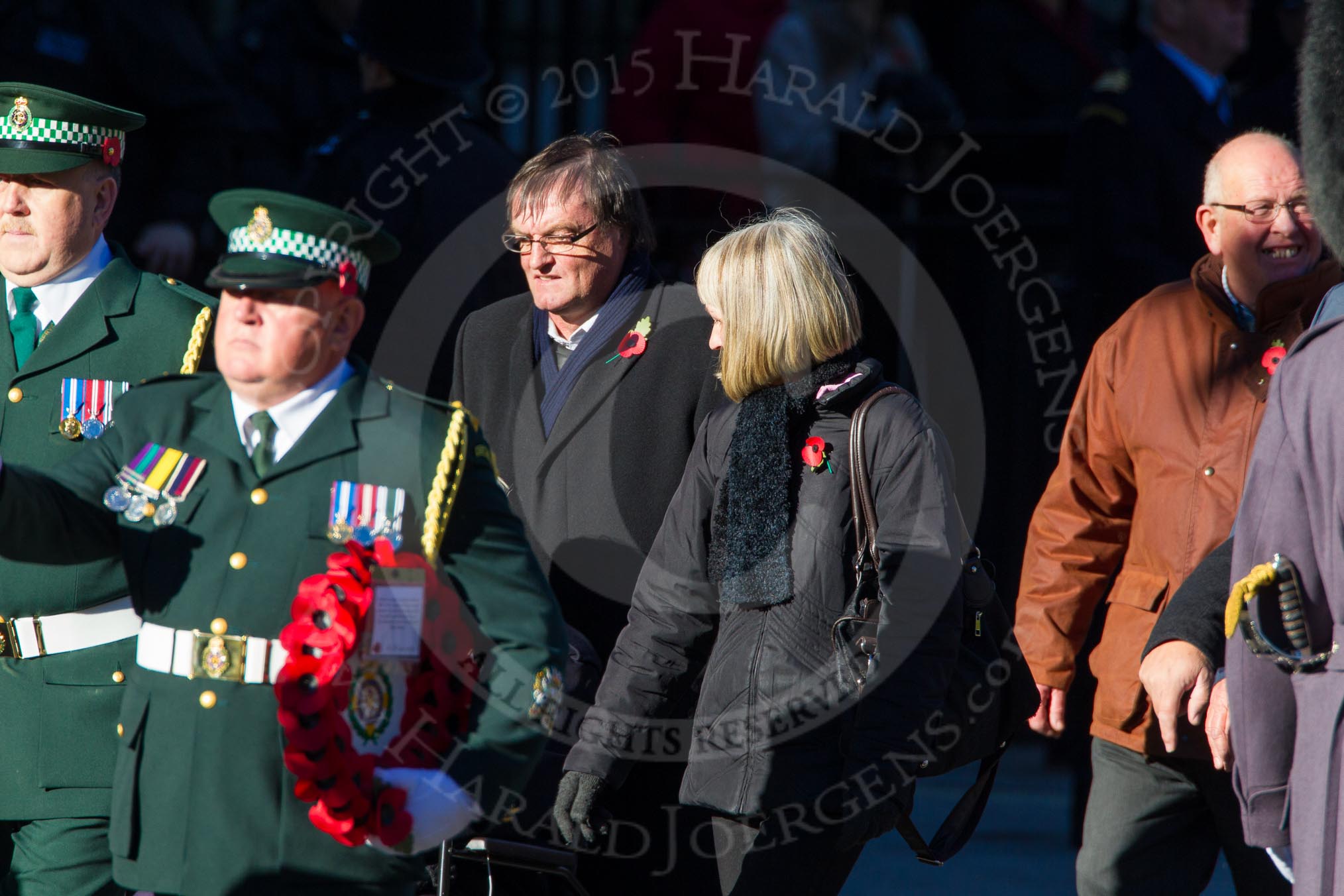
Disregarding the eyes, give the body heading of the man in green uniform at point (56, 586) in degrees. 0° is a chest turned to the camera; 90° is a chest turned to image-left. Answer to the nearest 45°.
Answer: approximately 45°

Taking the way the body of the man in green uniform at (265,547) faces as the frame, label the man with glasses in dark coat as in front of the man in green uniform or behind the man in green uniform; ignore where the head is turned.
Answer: behind

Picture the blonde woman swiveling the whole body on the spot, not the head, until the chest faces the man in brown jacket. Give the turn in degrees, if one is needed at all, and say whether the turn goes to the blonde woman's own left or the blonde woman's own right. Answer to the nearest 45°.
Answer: approximately 180°

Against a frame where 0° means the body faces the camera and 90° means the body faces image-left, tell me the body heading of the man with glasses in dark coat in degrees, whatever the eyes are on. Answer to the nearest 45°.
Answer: approximately 45°

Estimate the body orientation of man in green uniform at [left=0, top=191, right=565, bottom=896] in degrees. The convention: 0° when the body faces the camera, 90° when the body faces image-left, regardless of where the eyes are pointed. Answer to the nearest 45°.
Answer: approximately 45°

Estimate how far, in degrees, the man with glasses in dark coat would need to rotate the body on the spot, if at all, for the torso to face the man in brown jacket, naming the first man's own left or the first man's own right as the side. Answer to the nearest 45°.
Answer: approximately 135° to the first man's own left

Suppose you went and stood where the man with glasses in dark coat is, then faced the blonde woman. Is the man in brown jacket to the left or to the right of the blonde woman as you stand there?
left

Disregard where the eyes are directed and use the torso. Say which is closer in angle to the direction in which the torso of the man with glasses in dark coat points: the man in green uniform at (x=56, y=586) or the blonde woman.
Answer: the man in green uniform
